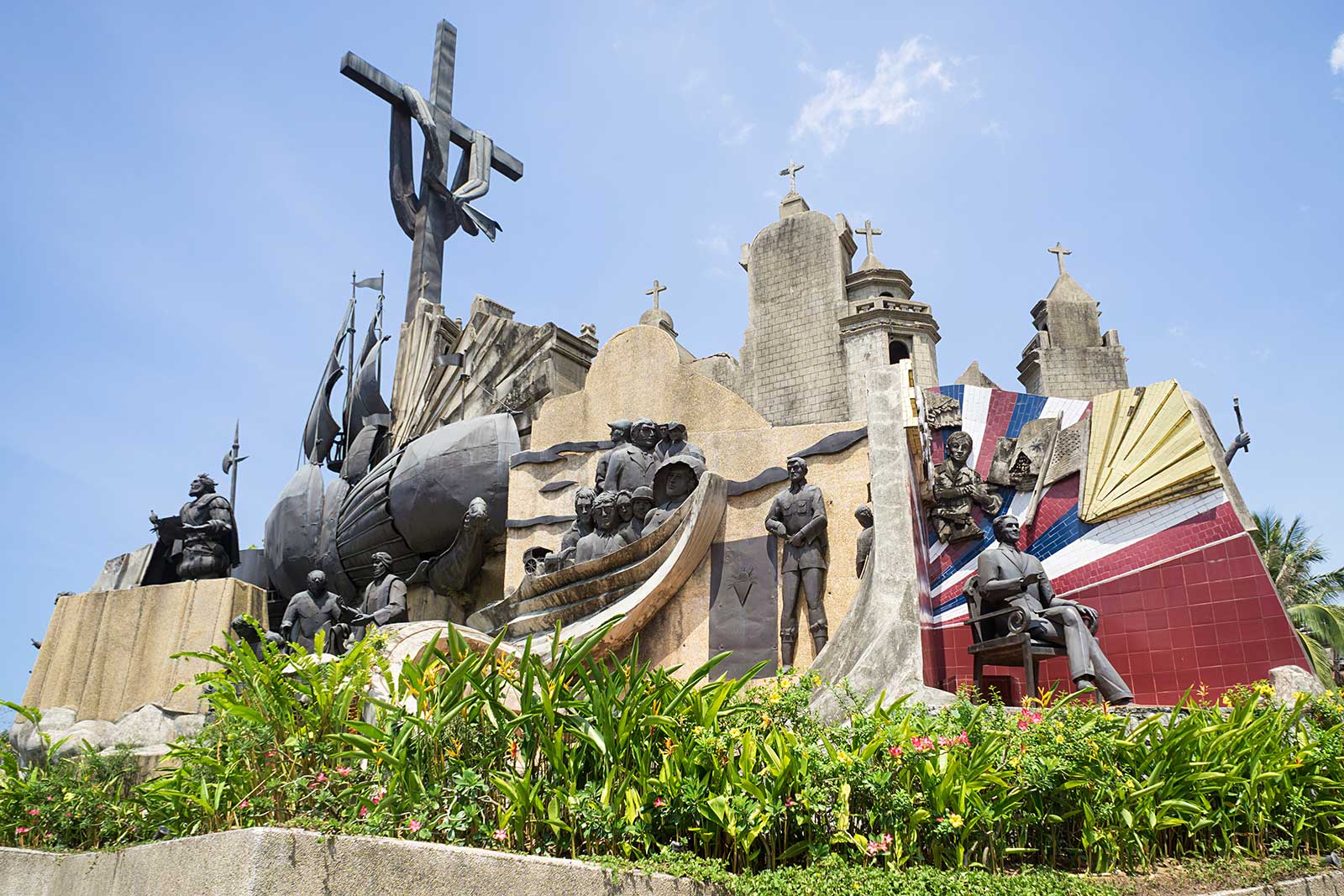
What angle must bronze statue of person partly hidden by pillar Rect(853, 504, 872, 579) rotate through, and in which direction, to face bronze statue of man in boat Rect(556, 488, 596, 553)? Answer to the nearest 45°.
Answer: approximately 45° to its right

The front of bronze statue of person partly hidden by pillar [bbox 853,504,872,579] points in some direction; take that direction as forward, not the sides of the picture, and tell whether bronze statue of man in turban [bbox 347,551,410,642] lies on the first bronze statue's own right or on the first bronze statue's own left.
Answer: on the first bronze statue's own right

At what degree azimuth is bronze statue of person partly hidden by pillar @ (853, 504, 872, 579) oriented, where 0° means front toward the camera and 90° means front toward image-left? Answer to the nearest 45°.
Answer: approximately 45°

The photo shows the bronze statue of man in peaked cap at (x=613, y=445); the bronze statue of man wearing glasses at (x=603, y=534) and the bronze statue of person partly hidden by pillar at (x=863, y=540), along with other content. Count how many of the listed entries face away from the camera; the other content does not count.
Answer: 0

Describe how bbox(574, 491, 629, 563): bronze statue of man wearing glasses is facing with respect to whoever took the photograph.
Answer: facing the viewer

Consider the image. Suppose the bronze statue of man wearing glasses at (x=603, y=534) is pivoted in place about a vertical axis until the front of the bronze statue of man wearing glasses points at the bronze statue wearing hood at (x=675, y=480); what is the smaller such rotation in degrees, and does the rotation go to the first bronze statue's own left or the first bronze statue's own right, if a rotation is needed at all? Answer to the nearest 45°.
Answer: approximately 90° to the first bronze statue's own left

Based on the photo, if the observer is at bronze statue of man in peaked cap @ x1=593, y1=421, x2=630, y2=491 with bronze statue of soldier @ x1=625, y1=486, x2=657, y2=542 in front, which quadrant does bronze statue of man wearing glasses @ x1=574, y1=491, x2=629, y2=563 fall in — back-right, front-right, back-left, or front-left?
front-right

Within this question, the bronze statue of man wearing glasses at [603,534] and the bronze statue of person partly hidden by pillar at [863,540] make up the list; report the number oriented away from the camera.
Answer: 0

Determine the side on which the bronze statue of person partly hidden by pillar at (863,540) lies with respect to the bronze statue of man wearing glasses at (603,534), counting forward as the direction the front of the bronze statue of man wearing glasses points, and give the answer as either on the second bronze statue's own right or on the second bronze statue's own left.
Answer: on the second bronze statue's own left
